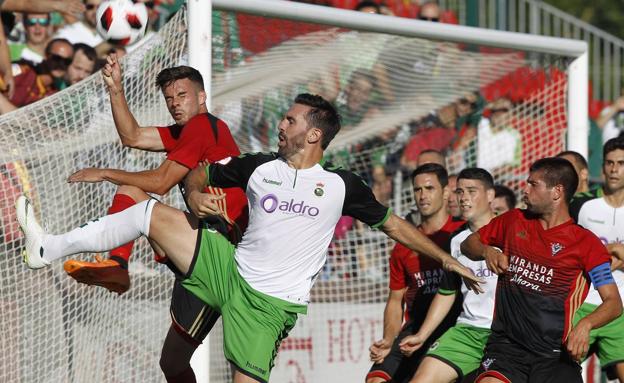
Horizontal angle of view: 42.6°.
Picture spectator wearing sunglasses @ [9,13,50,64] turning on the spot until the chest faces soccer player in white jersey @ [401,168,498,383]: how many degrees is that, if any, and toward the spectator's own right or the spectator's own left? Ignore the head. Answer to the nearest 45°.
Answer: approximately 45° to the spectator's own left

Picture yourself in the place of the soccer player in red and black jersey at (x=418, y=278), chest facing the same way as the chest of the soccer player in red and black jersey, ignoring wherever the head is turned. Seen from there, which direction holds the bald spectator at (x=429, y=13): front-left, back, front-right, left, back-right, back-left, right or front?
back

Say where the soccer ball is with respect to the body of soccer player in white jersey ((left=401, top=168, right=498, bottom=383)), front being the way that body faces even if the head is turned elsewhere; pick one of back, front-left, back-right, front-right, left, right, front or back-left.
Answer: front-right

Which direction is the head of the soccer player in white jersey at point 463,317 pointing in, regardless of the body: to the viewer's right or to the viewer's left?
to the viewer's left

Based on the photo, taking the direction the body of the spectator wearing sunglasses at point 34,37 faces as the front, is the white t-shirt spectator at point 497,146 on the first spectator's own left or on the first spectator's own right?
on the first spectator's own left

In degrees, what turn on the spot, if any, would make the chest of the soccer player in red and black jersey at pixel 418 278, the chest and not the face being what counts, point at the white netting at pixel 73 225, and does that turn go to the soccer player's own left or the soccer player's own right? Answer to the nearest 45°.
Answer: approximately 90° to the soccer player's own right

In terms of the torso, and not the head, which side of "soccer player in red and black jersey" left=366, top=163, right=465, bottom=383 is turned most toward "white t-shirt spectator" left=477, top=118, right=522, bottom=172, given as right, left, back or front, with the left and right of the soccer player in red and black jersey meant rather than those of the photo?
back

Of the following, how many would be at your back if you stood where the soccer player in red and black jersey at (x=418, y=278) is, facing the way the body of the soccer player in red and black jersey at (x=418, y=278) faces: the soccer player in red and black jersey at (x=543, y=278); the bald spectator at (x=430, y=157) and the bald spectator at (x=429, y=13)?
2

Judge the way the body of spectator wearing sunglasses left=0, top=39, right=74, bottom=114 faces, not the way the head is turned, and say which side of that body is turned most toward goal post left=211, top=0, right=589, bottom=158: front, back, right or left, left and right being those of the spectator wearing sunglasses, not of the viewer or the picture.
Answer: front

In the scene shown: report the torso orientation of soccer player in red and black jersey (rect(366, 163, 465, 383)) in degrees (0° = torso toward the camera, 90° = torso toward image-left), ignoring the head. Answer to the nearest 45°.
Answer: approximately 0°
